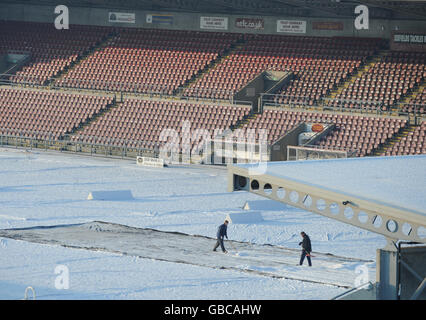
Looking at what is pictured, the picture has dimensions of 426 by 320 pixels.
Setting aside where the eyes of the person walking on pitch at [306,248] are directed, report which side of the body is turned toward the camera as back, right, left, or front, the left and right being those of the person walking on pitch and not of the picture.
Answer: left

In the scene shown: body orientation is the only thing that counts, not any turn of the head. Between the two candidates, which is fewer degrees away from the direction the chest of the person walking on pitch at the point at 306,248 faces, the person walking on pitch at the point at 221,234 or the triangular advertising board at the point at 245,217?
the person walking on pitch
